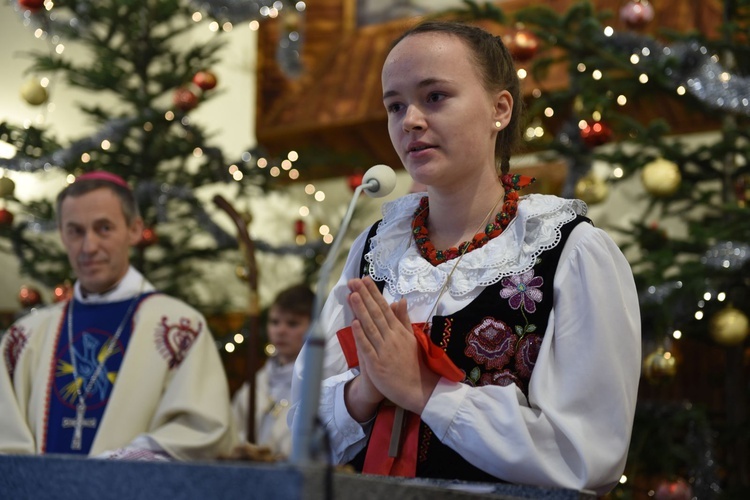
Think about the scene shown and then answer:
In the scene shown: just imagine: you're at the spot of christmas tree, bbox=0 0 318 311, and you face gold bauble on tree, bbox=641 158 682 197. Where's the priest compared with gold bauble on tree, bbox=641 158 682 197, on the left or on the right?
right

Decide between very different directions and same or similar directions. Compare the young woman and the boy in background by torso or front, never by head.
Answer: same or similar directions

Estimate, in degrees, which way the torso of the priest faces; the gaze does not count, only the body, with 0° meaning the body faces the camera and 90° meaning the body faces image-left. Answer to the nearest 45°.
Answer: approximately 45°

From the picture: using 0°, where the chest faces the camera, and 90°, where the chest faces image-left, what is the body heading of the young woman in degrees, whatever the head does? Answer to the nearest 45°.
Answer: approximately 45°

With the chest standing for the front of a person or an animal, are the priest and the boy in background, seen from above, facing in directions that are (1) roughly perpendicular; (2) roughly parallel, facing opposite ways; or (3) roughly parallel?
roughly parallel

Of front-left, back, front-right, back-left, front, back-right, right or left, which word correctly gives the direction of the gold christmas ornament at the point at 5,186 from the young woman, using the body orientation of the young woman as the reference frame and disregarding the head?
right

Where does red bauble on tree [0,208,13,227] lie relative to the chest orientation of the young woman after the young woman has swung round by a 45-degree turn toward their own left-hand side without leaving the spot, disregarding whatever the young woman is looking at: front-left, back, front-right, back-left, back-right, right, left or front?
back-right

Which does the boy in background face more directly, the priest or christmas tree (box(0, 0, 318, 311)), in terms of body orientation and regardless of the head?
the priest

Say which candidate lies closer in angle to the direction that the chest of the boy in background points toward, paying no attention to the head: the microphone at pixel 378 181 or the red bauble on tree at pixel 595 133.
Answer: the microphone

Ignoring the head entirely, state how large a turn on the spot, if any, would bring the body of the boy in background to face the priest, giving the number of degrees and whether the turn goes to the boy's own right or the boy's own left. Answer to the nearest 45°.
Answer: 0° — they already face them

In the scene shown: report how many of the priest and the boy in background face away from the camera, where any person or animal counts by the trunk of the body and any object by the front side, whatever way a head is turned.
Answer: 0

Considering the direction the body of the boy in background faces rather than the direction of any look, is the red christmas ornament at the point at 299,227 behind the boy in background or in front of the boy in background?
behind

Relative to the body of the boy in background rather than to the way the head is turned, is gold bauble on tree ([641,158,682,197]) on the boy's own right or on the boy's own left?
on the boy's own left

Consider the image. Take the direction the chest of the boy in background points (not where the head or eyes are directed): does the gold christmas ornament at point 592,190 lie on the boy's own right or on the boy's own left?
on the boy's own left

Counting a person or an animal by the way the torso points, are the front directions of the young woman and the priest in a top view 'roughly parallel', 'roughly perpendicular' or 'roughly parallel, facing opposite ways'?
roughly parallel

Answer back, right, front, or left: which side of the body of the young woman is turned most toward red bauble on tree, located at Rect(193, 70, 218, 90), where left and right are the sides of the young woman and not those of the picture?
right

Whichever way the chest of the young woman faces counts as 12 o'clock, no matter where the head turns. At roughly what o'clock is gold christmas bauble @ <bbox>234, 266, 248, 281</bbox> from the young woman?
The gold christmas bauble is roughly at 4 o'clock from the young woman.

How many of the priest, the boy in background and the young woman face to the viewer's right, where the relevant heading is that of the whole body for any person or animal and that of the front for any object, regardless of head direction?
0
